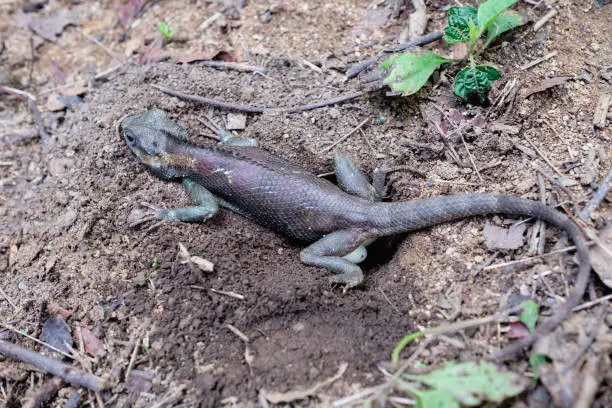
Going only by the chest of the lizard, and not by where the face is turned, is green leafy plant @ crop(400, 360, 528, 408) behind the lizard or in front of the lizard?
behind

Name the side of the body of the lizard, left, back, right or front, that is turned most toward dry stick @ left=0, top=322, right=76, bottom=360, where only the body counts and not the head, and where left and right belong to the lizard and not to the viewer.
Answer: left

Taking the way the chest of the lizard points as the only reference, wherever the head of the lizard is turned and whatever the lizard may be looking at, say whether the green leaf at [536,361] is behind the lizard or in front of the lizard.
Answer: behind

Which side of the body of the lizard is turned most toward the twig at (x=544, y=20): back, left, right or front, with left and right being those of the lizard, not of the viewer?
right

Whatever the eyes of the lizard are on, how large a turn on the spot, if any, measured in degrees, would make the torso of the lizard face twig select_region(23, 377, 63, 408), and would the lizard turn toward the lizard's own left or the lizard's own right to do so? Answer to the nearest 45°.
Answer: approximately 90° to the lizard's own left

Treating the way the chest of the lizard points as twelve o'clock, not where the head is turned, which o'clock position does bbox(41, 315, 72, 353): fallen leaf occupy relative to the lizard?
The fallen leaf is roughly at 9 o'clock from the lizard.

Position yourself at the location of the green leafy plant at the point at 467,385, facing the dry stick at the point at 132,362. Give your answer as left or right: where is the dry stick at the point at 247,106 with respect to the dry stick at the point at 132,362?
right

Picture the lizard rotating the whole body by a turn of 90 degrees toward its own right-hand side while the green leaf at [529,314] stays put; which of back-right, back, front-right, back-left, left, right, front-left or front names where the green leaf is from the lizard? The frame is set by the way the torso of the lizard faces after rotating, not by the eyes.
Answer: right

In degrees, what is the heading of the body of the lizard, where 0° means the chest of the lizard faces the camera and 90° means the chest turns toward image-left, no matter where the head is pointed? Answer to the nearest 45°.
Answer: approximately 135°

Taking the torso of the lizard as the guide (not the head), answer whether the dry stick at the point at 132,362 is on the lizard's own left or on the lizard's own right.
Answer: on the lizard's own left

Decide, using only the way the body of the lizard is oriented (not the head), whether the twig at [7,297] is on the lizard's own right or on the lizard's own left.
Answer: on the lizard's own left
